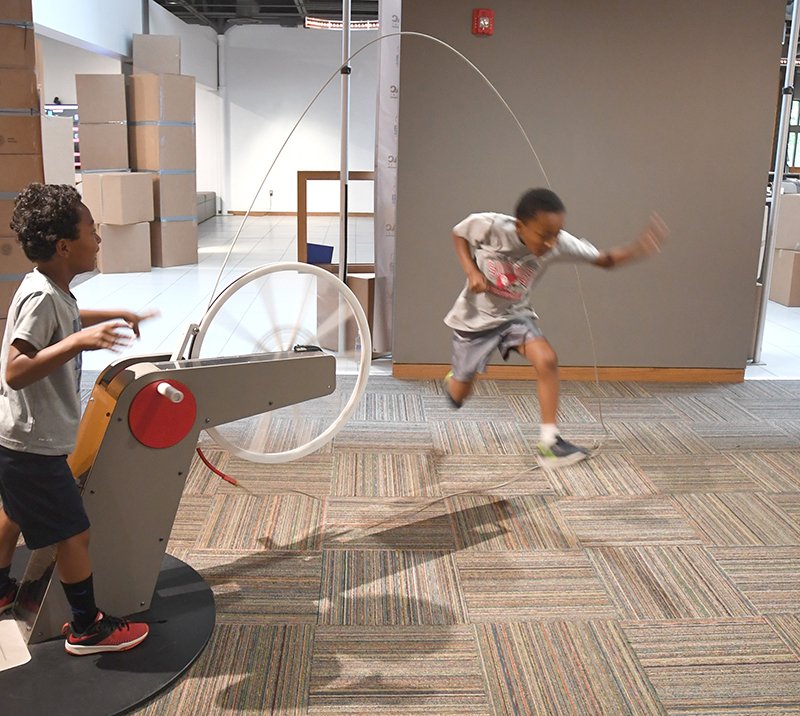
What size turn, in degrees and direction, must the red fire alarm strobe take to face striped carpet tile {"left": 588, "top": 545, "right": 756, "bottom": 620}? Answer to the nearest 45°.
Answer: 0° — it already faces it

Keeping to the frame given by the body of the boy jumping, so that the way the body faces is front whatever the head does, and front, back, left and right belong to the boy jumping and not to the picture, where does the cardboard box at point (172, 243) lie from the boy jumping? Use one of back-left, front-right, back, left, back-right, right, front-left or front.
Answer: back

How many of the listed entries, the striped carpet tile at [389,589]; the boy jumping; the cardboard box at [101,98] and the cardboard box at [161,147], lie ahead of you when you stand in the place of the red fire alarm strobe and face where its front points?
2

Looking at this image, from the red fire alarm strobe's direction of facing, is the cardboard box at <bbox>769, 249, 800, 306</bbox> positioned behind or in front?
behind

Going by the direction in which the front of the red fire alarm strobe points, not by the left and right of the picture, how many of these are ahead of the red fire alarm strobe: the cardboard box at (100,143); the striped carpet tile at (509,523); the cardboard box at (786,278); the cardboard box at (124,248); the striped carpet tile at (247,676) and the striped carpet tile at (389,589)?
3

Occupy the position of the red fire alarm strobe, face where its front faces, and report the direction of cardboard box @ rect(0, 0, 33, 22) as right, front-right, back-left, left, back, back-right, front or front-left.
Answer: right

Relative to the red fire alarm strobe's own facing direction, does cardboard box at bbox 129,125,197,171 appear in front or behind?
behind

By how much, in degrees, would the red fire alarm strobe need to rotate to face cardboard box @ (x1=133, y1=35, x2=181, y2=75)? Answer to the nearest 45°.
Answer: approximately 135° to its right

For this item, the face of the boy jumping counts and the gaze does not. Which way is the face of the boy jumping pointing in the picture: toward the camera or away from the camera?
toward the camera

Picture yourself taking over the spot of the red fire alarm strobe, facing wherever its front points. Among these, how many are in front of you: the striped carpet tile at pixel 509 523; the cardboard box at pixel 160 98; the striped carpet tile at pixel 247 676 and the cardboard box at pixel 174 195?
2

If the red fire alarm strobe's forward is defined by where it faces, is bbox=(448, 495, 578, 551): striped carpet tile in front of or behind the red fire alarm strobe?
in front

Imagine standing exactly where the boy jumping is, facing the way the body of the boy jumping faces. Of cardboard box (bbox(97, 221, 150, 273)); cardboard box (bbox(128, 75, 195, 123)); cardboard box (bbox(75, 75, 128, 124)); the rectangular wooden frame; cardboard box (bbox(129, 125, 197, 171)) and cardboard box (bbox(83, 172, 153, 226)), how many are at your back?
6

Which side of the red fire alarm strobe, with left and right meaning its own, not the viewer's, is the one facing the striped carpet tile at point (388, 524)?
front

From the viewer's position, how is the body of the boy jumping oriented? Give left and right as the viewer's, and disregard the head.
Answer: facing the viewer and to the right of the viewer

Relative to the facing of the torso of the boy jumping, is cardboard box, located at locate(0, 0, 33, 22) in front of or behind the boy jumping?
behind

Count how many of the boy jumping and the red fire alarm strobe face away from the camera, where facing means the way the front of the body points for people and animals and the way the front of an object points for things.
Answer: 0

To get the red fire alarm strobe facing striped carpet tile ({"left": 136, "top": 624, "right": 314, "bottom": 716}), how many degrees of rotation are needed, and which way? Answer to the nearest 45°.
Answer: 0° — it already faces it

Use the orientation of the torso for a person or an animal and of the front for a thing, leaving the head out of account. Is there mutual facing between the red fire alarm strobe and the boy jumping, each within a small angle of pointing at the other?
no

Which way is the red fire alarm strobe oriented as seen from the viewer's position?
toward the camera
